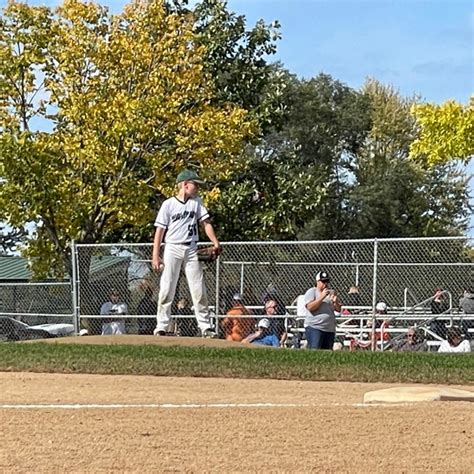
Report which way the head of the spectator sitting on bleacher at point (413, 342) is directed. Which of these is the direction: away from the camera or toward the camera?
toward the camera

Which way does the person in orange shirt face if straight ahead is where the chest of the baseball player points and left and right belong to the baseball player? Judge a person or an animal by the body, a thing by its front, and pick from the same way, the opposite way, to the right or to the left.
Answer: the same way

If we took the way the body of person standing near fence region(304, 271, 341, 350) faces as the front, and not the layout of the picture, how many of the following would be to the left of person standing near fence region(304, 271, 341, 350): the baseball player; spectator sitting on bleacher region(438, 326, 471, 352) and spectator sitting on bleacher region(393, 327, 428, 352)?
2

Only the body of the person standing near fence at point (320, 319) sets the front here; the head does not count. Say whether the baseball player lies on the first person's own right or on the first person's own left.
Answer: on the first person's own right

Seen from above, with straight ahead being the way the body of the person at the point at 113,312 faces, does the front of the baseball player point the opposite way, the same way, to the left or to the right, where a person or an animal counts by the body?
the same way

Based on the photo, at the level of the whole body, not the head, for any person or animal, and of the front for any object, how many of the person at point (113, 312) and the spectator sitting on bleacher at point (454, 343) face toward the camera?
2

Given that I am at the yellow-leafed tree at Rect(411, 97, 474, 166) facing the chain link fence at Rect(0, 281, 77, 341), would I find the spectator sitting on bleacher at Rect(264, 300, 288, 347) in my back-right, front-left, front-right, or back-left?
front-left

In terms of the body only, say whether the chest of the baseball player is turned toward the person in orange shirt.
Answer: no

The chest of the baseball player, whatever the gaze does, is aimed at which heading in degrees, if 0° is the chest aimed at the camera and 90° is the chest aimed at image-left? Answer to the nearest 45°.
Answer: approximately 0°

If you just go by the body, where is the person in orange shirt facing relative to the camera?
toward the camera

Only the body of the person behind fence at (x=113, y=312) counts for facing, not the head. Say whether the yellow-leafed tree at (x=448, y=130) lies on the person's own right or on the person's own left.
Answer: on the person's own left

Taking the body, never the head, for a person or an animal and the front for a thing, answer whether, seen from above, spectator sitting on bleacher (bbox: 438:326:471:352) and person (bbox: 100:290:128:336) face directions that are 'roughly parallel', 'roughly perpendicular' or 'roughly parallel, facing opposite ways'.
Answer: roughly parallel

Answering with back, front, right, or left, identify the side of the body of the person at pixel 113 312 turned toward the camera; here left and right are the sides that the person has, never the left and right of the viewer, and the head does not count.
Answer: front

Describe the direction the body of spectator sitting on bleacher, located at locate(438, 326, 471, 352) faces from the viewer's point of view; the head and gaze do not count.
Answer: toward the camera
